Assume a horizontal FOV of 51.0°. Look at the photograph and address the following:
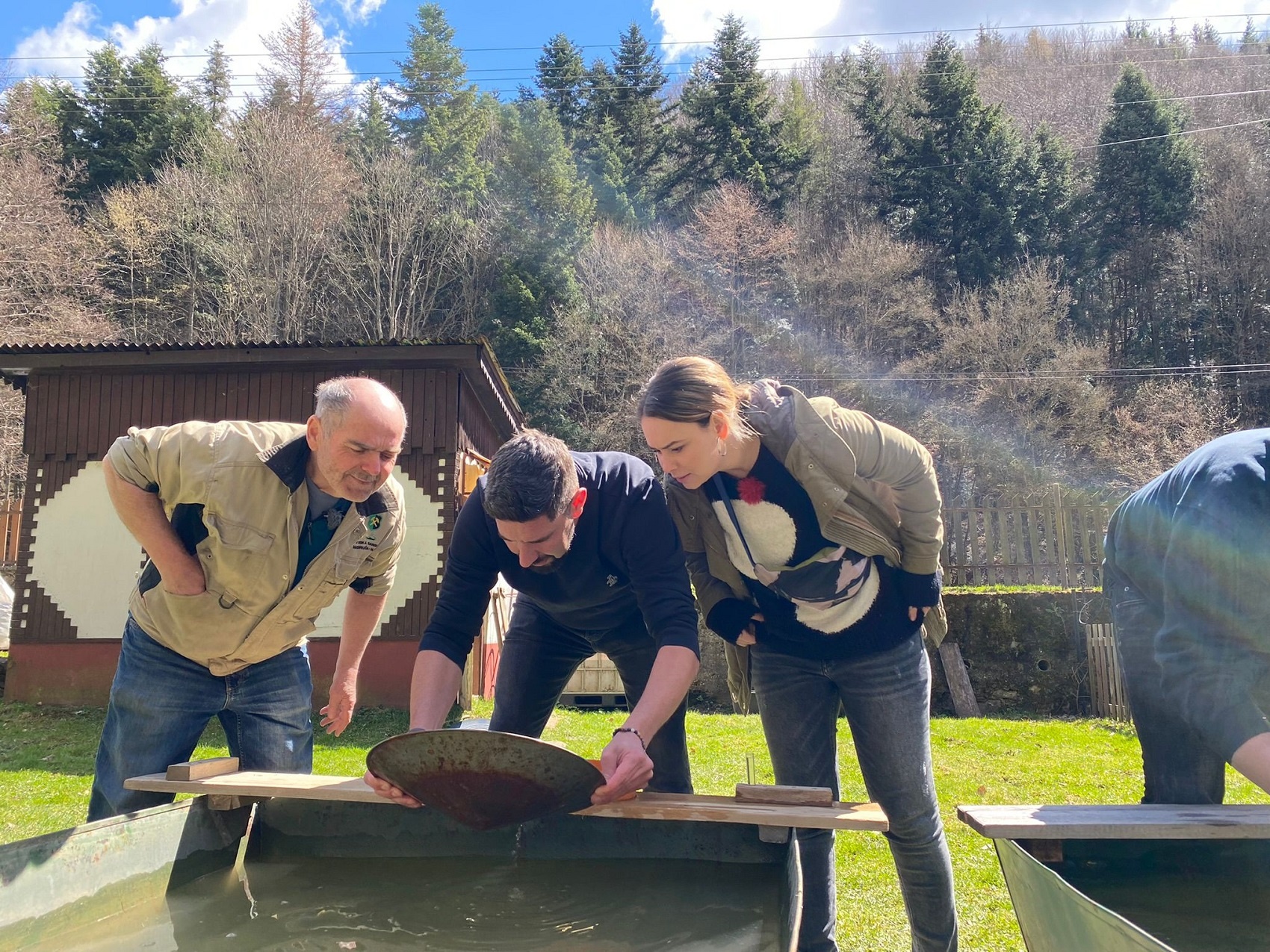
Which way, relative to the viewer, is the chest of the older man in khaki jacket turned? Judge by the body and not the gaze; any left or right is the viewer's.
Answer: facing the viewer and to the right of the viewer

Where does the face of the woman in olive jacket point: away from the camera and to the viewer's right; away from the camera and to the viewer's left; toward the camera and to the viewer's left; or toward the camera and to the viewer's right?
toward the camera and to the viewer's left

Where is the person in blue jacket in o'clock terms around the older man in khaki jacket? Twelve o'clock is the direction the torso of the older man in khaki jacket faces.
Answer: The person in blue jacket is roughly at 12 o'clock from the older man in khaki jacket.

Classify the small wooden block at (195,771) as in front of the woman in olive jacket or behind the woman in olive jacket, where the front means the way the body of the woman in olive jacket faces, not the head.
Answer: in front

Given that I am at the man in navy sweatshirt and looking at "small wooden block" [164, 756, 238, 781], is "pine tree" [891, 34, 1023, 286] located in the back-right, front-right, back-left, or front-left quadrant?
back-right

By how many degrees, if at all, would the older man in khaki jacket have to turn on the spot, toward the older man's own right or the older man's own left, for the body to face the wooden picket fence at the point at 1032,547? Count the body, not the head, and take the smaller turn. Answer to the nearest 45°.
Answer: approximately 90° to the older man's own left

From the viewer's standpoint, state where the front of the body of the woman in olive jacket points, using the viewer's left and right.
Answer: facing the viewer and to the left of the viewer

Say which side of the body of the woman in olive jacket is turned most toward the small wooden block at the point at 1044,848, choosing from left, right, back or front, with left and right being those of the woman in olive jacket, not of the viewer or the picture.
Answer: left

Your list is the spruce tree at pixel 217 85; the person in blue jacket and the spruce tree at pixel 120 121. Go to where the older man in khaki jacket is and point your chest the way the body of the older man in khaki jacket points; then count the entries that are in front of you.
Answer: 1

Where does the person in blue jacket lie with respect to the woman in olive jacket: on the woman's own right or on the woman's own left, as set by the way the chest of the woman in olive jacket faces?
on the woman's own left

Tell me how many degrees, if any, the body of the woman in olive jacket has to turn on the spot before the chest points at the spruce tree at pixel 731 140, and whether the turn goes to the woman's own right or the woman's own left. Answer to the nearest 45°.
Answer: approximately 135° to the woman's own right

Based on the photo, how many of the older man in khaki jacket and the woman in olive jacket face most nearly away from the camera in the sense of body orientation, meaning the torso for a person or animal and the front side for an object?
0
